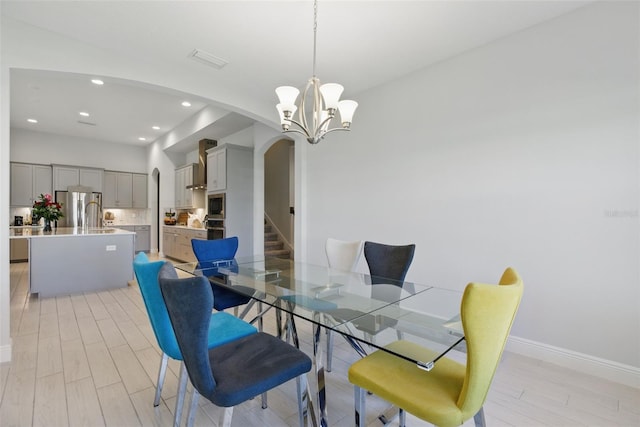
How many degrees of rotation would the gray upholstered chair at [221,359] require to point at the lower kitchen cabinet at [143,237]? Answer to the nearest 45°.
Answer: approximately 45° to its left

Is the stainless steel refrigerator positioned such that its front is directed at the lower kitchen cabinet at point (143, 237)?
no

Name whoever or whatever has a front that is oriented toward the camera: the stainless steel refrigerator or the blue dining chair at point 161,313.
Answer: the stainless steel refrigerator

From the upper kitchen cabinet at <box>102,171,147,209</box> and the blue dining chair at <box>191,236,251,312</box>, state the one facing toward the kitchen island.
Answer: the upper kitchen cabinet

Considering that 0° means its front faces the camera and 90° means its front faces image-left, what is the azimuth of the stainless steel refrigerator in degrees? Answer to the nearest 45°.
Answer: approximately 0°

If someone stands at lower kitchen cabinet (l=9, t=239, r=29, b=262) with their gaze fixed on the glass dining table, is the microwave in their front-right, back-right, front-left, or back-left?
front-left

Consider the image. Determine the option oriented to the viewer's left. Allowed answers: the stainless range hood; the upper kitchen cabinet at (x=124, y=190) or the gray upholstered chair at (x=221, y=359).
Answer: the stainless range hood

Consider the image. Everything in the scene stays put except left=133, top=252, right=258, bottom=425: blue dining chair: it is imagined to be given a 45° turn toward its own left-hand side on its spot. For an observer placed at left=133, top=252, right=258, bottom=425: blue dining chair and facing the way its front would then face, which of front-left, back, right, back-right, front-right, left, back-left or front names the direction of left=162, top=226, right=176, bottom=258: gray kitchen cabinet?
front

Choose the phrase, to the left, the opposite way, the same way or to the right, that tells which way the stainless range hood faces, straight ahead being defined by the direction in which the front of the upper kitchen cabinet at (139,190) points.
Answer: to the right

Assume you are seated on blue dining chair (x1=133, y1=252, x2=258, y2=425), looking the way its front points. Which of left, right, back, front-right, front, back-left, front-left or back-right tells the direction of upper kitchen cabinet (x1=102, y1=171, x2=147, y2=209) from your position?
front-left

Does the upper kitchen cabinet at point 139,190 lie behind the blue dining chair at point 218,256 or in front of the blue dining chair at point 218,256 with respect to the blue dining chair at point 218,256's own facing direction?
behind

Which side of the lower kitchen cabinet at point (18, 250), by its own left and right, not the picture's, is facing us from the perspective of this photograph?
front

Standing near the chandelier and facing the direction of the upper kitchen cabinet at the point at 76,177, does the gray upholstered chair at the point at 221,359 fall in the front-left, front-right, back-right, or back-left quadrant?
back-left

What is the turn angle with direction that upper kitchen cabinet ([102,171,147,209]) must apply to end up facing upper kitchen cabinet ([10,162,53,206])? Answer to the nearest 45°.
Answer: approximately 90° to its right

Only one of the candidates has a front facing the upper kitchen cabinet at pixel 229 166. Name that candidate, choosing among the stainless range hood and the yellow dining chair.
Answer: the yellow dining chair

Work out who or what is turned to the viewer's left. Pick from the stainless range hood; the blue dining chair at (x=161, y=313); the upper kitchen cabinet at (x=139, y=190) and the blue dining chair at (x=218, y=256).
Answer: the stainless range hood

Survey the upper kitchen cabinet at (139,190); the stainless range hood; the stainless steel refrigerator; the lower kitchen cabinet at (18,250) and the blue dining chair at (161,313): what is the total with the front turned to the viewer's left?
1

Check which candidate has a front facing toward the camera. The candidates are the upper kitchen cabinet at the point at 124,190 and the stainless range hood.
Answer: the upper kitchen cabinet

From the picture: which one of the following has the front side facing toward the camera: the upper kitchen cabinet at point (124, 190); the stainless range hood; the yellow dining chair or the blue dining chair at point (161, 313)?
the upper kitchen cabinet
